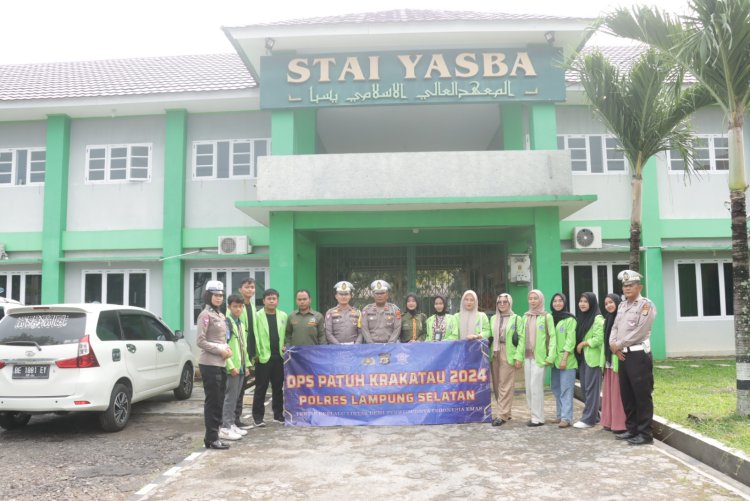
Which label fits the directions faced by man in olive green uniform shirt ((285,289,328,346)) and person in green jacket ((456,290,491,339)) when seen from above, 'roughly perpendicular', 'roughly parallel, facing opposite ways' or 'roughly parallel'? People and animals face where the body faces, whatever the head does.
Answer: roughly parallel

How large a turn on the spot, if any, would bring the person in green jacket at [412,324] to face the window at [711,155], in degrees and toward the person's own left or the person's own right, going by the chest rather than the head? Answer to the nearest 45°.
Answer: approximately 135° to the person's own left

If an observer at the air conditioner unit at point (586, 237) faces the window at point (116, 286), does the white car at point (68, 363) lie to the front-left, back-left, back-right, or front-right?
front-left

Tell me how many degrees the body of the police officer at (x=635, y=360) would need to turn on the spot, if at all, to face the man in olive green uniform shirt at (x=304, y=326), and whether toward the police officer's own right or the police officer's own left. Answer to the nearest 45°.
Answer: approximately 45° to the police officer's own right

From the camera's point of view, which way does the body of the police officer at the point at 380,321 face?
toward the camera

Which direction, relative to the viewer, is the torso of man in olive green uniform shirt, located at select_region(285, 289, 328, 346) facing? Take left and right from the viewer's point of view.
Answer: facing the viewer

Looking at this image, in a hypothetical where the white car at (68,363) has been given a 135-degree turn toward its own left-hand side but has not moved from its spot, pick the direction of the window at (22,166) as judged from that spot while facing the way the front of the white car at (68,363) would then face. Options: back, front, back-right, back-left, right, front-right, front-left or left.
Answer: right

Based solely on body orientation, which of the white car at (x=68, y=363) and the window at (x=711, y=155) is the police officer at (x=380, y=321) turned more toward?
the white car

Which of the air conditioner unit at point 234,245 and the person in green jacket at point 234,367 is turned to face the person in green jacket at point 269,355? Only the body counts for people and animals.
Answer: the air conditioner unit

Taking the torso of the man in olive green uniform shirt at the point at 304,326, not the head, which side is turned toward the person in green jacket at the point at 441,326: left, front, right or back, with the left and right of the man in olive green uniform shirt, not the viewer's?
left

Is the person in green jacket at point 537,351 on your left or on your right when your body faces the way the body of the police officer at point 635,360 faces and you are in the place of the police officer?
on your right

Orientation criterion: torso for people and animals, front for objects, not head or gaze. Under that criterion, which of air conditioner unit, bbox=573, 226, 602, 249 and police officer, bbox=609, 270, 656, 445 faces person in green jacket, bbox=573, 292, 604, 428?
the air conditioner unit

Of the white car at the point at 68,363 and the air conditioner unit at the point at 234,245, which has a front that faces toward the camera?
the air conditioner unit
